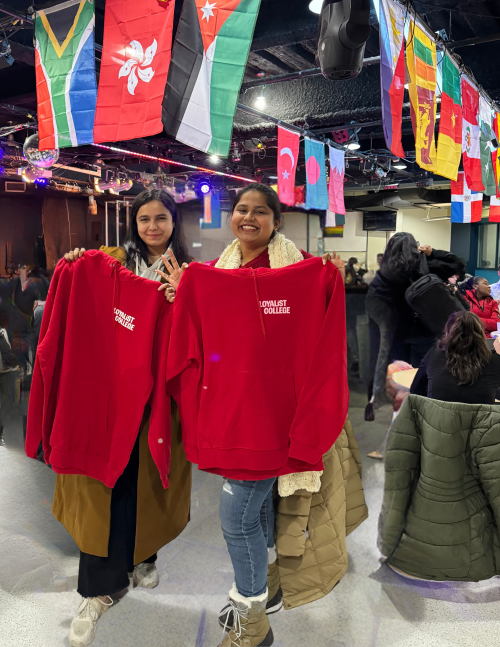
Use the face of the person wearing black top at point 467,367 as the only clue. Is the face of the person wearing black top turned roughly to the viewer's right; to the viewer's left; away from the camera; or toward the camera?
away from the camera

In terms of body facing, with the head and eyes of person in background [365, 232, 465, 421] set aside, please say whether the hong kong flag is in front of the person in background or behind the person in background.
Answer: behind

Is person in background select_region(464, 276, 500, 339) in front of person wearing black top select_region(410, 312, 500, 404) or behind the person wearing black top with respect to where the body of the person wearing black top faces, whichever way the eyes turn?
in front

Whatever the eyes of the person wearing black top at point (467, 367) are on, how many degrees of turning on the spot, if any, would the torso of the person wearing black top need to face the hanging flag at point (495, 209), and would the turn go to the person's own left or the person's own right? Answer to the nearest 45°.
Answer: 0° — they already face it

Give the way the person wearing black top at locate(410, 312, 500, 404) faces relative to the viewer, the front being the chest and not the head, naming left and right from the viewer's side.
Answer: facing away from the viewer

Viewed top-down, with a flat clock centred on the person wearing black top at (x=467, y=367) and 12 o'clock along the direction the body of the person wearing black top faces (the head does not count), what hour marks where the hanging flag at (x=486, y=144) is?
The hanging flag is roughly at 12 o'clock from the person wearing black top.

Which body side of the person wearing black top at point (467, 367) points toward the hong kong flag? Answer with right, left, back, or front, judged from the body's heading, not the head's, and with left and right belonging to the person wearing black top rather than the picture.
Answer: left

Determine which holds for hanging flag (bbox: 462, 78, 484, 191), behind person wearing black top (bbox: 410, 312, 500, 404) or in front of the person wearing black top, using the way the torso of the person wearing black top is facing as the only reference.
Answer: in front

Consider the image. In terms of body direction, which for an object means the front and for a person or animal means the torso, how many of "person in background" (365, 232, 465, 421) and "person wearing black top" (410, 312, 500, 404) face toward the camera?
0

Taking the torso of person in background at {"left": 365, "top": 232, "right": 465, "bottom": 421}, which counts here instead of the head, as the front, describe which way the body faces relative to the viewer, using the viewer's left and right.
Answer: facing away from the viewer and to the right of the viewer

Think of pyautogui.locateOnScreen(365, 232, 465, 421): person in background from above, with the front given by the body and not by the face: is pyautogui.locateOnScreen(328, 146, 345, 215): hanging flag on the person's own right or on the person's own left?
on the person's own left
